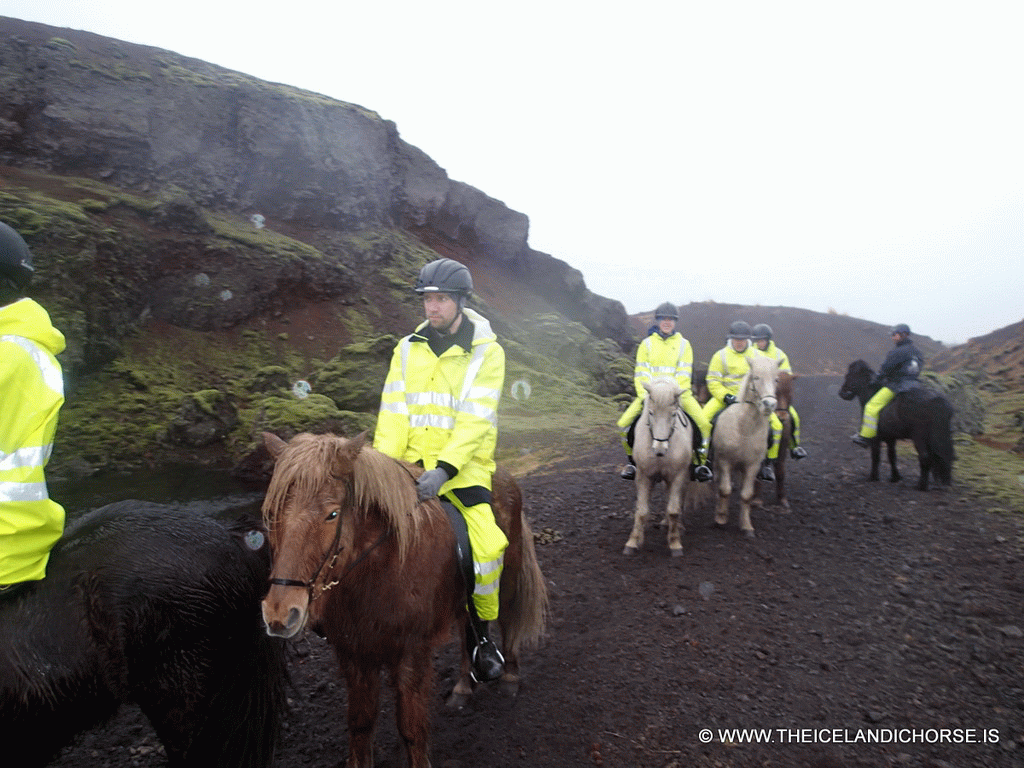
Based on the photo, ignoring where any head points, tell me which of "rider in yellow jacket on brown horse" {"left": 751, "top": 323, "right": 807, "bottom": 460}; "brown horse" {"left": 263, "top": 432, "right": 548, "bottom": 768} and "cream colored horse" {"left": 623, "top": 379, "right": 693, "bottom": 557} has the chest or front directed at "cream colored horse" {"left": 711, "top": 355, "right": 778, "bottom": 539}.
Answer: the rider in yellow jacket on brown horse

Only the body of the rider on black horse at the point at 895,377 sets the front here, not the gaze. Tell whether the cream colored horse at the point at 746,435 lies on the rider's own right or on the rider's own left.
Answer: on the rider's own left

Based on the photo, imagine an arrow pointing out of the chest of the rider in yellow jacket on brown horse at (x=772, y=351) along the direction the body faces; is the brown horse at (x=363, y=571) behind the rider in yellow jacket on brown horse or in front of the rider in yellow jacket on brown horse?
in front

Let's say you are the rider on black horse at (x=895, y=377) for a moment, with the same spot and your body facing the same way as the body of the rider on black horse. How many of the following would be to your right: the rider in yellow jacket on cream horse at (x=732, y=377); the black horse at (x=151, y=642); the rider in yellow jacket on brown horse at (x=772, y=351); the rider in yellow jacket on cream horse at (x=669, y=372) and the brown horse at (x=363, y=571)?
0

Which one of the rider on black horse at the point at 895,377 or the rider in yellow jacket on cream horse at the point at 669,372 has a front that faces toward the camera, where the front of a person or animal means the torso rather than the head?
the rider in yellow jacket on cream horse

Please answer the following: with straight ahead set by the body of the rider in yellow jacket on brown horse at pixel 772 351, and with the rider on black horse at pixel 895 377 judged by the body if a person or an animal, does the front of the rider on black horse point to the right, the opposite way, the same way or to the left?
to the right

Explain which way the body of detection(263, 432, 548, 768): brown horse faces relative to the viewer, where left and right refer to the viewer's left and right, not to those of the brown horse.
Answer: facing the viewer and to the left of the viewer

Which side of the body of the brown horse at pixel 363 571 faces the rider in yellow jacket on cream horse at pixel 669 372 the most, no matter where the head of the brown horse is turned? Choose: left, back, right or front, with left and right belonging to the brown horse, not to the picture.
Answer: back

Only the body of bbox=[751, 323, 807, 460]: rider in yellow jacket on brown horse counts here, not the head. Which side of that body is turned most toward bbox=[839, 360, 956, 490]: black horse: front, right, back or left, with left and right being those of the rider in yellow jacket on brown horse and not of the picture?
left

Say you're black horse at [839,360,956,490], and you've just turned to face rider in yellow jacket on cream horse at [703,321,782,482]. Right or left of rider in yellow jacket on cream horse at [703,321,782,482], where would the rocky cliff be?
right

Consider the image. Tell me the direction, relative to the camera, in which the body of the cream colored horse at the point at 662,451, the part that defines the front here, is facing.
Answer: toward the camera

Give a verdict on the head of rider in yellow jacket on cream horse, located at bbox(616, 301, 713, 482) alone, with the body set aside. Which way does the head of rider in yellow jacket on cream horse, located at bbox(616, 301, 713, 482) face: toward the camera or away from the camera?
toward the camera

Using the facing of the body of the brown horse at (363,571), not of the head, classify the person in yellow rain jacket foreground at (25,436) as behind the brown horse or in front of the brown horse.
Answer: in front

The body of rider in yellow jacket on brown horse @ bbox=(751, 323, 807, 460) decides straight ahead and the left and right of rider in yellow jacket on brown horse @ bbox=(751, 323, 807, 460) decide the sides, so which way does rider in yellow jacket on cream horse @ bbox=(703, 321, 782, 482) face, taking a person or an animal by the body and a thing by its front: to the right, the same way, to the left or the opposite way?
the same way

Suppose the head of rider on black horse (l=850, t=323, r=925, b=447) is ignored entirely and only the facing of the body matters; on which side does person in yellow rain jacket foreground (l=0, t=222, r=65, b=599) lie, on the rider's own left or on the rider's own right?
on the rider's own left

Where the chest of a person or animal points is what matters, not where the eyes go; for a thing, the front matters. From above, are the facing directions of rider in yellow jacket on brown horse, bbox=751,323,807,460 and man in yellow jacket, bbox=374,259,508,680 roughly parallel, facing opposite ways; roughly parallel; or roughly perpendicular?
roughly parallel

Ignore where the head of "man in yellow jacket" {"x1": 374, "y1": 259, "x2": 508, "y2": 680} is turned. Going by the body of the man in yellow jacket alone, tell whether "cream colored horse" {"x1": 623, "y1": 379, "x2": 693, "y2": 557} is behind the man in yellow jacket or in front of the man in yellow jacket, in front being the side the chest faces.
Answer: behind

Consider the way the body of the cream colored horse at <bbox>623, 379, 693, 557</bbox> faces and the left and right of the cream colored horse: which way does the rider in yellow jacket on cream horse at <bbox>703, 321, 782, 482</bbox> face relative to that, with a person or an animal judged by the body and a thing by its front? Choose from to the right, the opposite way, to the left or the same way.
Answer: the same way

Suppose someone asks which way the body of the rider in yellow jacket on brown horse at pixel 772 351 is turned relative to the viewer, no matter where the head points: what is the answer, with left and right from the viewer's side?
facing the viewer
